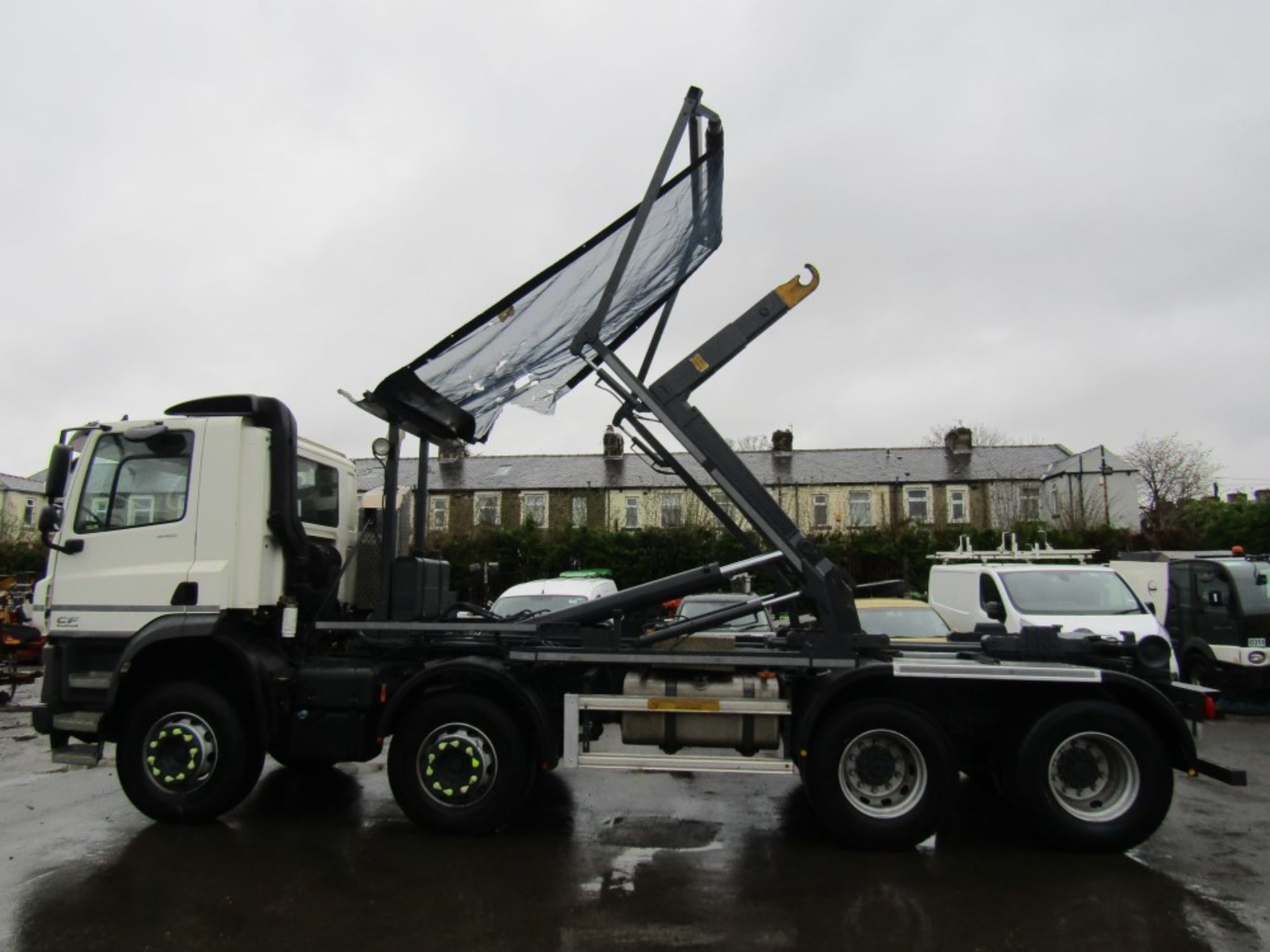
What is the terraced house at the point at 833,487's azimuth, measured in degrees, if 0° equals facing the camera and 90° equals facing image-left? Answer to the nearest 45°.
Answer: approximately 0°

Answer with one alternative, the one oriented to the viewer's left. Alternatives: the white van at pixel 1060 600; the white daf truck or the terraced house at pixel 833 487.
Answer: the white daf truck

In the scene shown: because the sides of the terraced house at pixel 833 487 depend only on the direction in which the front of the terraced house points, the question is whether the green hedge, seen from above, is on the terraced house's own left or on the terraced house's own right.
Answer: on the terraced house's own right

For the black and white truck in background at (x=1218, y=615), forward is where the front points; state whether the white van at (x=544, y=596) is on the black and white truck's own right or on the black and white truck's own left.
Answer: on the black and white truck's own right

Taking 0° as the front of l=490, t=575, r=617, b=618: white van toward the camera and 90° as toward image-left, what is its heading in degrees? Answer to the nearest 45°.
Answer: approximately 45°

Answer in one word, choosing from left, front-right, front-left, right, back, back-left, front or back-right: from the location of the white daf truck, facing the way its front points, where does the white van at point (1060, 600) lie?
back-right

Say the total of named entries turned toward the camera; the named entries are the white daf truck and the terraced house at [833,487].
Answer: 1

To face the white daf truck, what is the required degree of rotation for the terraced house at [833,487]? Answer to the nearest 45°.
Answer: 0° — it already faces it

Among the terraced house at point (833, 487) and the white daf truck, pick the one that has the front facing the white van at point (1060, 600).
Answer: the terraced house

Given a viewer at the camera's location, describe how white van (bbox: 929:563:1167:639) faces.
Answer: facing the viewer and to the right of the viewer

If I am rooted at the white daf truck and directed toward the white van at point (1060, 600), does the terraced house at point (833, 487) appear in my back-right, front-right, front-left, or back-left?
front-left

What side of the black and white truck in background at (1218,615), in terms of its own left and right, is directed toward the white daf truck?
right

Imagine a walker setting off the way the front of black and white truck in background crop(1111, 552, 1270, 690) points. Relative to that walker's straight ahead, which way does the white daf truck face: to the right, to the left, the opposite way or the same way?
to the right

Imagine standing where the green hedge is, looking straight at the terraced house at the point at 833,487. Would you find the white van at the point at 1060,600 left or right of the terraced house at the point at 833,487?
right

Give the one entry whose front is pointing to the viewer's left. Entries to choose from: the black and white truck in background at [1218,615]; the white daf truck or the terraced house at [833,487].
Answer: the white daf truck

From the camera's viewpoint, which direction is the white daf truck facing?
to the viewer's left
